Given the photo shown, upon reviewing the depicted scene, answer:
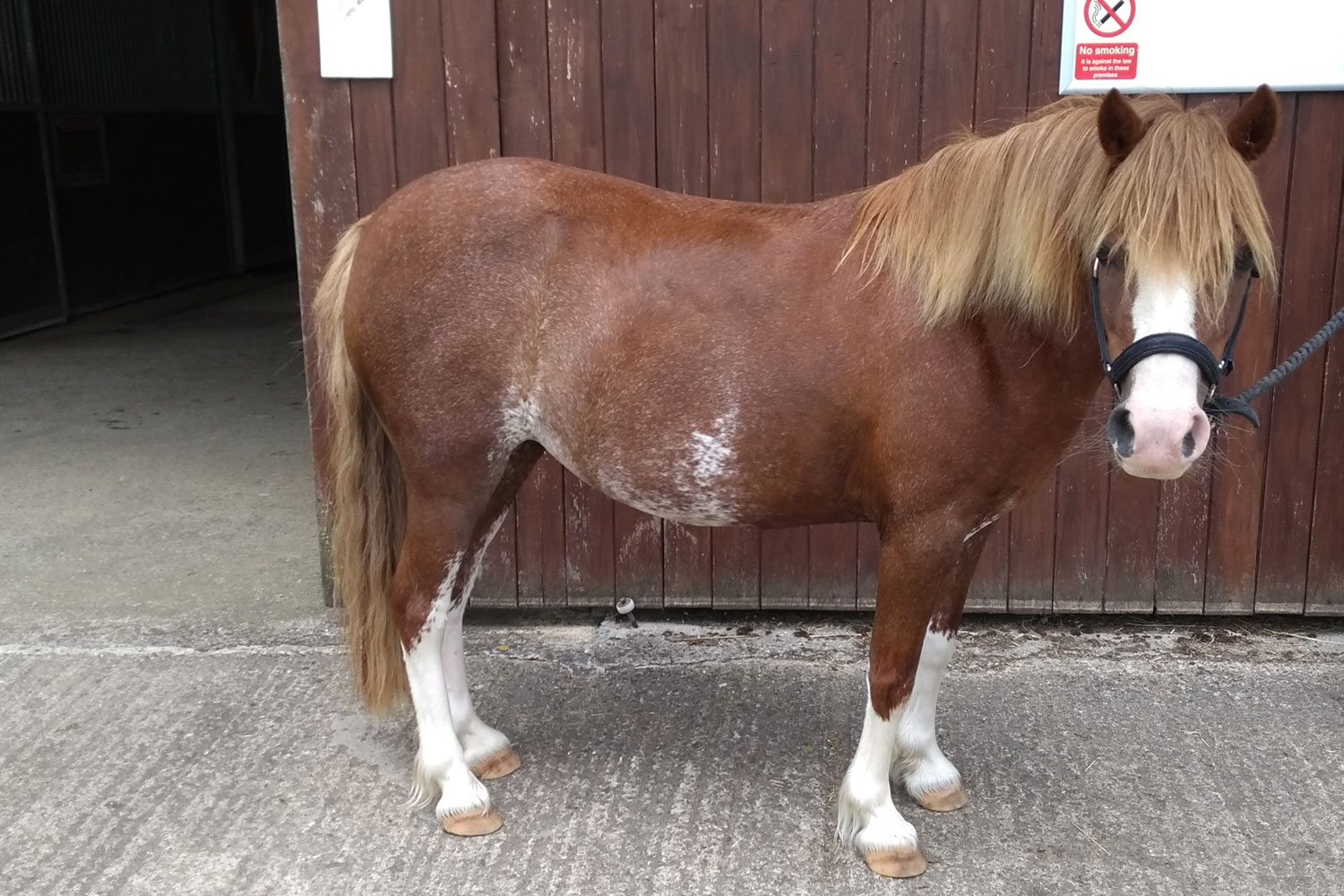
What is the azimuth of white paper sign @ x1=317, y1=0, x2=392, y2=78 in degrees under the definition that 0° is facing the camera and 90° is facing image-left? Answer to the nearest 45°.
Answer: approximately 0°

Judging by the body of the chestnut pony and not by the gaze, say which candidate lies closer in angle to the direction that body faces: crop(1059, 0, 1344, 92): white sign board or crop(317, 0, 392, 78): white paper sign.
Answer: the white sign board

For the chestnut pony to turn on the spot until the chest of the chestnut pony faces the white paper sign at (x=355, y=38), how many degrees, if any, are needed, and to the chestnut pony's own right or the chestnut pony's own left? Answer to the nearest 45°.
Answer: approximately 135° to the chestnut pony's own left

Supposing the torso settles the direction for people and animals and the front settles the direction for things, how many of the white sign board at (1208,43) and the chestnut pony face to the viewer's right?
1

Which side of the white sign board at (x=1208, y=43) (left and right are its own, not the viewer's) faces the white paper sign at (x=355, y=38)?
right

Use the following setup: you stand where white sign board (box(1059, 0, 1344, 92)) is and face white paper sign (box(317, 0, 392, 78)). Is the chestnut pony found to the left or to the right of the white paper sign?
left

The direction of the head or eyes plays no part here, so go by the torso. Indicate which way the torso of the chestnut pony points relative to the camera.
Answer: to the viewer's right

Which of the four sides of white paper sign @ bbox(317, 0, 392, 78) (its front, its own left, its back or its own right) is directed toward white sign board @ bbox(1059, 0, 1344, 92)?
left

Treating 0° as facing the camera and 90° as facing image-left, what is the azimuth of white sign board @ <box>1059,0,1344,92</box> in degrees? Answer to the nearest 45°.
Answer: approximately 0°

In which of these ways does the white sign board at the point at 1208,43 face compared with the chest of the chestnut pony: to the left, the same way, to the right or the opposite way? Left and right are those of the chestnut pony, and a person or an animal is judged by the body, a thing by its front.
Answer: to the right

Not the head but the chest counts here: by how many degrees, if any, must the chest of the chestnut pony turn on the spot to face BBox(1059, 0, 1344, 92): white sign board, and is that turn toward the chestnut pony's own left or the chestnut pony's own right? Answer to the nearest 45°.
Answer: approximately 45° to the chestnut pony's own left

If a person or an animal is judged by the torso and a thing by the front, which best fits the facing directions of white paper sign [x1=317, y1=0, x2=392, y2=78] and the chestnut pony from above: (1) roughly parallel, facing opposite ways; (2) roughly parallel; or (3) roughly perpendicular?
roughly perpendicular
